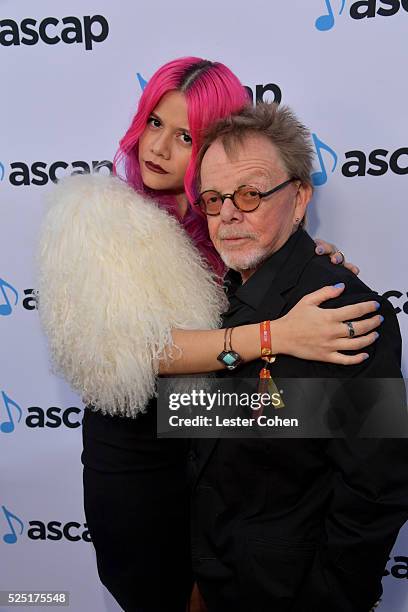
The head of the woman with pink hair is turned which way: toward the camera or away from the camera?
toward the camera

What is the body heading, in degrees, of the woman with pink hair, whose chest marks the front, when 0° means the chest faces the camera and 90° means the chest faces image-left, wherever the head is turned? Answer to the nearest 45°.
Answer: approximately 270°
